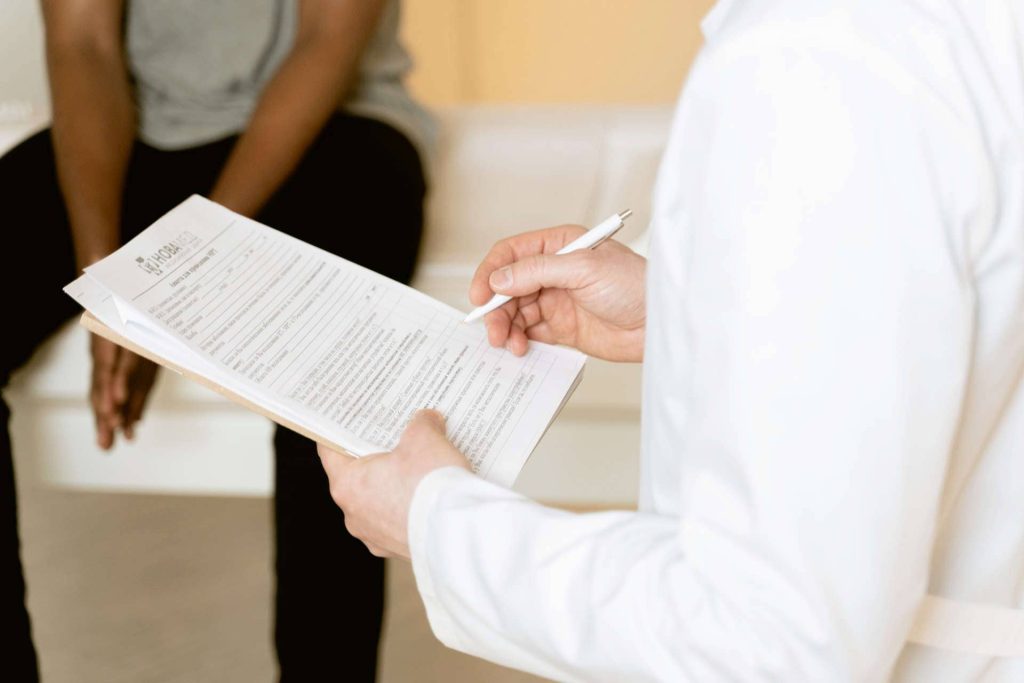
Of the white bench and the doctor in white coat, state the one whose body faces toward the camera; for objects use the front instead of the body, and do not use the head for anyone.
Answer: the white bench

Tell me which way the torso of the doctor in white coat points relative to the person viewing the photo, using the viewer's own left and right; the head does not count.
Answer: facing away from the viewer and to the left of the viewer

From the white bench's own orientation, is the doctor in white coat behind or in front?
in front

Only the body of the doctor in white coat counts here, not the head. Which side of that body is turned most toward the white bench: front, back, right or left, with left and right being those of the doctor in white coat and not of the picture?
front

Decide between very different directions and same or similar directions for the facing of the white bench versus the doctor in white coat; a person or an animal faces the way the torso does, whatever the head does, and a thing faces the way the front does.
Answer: very different directions

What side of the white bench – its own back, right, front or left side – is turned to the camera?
front

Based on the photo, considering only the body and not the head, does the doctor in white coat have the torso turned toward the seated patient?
yes

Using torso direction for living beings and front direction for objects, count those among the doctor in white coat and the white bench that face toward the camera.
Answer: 1
